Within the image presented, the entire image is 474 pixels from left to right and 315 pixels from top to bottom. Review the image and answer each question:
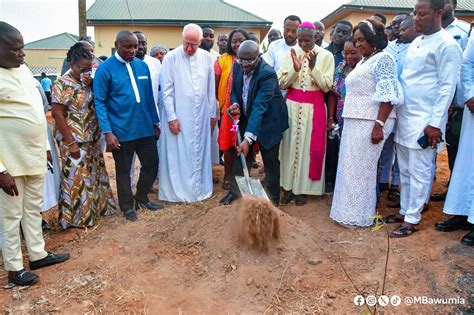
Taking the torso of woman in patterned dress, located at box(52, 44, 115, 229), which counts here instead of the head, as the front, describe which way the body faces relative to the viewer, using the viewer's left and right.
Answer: facing the viewer and to the right of the viewer

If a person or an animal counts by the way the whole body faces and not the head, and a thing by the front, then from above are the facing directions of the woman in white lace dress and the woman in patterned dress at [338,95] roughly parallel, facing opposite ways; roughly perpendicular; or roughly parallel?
roughly parallel

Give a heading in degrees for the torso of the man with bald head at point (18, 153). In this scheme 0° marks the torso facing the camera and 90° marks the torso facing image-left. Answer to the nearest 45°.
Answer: approximately 315°

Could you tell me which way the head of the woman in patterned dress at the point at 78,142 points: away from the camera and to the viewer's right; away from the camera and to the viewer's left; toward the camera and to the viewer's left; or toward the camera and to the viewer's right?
toward the camera and to the viewer's right

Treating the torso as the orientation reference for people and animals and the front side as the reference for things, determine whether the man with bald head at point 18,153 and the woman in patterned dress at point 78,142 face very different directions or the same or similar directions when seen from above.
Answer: same or similar directions

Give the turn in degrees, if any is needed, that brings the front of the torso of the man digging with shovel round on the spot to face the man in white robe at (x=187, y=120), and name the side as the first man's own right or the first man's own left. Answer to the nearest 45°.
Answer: approximately 90° to the first man's own right

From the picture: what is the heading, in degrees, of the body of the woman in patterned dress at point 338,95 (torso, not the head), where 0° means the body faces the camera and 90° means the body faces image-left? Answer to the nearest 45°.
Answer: approximately 45°

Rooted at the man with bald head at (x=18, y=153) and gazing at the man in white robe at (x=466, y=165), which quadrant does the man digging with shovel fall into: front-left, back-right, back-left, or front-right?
front-left

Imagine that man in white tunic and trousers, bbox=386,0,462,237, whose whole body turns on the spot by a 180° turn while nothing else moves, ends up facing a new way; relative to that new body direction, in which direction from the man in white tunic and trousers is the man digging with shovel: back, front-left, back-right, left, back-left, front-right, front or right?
back-left

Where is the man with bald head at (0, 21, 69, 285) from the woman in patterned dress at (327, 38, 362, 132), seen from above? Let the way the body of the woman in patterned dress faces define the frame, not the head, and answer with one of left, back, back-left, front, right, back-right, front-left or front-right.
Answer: front

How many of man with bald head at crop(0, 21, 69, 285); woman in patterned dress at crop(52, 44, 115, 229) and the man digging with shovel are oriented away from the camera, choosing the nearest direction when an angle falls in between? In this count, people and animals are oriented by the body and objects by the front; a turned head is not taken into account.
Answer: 0

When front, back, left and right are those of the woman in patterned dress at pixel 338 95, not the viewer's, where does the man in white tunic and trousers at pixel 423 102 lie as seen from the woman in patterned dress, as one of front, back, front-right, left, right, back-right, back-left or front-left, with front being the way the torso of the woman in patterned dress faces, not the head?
left

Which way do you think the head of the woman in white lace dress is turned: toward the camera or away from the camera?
toward the camera

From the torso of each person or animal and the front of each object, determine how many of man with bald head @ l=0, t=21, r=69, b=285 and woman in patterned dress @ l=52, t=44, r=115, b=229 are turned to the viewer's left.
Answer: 0

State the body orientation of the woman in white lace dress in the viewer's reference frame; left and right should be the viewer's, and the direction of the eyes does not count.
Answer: facing the viewer and to the left of the viewer

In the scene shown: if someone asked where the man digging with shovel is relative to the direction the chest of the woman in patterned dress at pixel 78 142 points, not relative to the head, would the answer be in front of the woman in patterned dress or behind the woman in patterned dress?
in front
